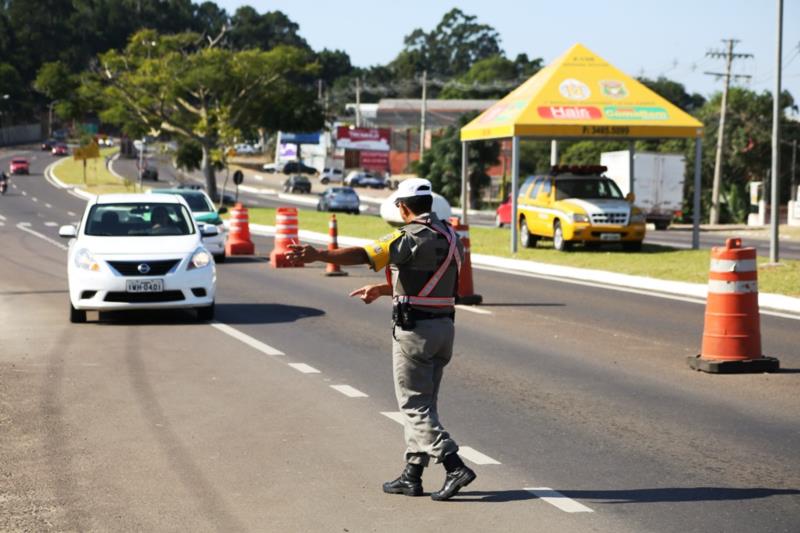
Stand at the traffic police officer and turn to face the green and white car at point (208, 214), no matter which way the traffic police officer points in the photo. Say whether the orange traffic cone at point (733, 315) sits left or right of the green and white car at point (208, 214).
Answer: right

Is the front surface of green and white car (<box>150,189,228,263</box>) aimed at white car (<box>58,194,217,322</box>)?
yes

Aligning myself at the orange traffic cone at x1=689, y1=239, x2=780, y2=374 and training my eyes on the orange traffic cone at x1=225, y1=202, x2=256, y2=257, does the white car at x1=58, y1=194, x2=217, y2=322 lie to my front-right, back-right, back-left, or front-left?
front-left

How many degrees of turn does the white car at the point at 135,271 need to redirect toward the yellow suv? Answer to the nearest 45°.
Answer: approximately 135° to its left

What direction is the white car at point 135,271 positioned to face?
toward the camera

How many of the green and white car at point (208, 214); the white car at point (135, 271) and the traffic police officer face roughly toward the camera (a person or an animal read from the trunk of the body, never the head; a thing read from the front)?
2

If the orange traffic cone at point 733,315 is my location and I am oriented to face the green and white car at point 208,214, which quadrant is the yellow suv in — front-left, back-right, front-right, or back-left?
front-right

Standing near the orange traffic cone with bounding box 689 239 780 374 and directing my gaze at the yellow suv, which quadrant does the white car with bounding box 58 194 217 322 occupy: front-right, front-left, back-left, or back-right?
front-left

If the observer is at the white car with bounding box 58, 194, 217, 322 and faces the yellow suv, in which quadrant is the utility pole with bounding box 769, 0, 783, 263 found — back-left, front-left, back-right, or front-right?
front-right

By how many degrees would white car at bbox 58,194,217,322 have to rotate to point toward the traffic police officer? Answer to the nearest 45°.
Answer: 0° — it already faces them

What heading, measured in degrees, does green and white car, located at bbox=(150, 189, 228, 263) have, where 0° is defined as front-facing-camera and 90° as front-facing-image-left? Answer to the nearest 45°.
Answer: approximately 0°

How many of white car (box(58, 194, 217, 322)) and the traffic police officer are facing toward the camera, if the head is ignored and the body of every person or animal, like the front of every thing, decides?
1

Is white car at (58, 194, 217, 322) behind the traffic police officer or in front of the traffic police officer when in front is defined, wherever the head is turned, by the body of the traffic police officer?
in front

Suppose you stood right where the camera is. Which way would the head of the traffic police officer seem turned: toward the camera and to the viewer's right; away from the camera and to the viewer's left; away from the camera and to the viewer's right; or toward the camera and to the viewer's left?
away from the camera and to the viewer's left

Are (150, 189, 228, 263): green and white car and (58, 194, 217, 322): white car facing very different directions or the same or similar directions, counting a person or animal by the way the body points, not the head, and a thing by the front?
same or similar directions
